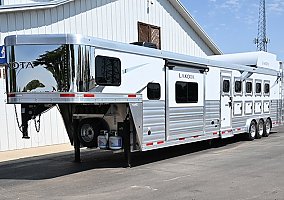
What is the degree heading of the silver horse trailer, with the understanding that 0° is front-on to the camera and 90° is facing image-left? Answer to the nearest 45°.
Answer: approximately 45°
